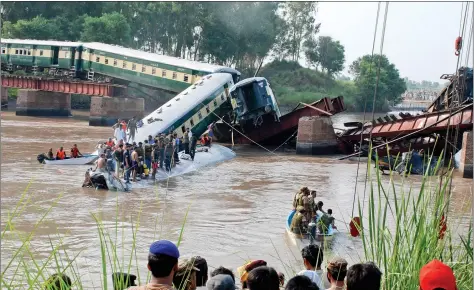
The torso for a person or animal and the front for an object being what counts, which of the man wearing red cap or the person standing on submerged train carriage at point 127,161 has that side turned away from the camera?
the man wearing red cap

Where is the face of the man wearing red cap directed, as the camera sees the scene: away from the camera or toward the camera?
away from the camera

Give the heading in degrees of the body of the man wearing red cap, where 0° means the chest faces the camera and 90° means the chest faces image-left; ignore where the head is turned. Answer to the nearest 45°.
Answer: approximately 180°

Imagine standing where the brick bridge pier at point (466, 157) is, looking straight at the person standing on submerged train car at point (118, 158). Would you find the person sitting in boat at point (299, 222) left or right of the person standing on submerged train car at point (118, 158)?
left
